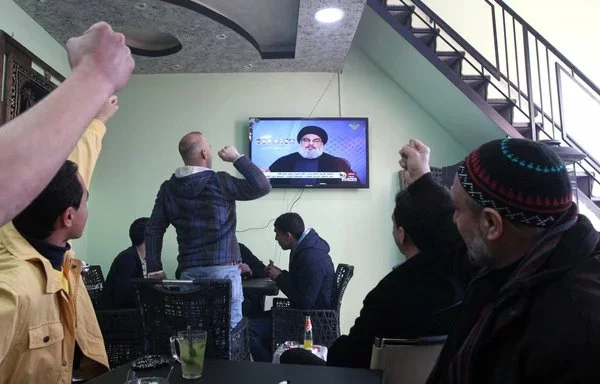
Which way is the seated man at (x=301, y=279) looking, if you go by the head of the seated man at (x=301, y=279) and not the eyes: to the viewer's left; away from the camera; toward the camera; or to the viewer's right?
to the viewer's left

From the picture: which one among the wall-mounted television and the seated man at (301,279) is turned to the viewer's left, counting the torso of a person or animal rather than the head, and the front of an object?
the seated man

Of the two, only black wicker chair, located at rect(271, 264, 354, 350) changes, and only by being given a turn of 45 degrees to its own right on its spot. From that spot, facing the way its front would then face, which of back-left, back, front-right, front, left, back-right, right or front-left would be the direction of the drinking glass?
back-left

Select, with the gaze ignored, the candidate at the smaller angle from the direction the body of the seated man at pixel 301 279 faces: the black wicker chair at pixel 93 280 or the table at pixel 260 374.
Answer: the black wicker chair

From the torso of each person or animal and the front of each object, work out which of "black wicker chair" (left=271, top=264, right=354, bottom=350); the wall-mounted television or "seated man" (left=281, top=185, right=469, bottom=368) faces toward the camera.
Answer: the wall-mounted television

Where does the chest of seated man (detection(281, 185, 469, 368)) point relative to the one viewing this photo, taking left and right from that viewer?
facing away from the viewer and to the left of the viewer

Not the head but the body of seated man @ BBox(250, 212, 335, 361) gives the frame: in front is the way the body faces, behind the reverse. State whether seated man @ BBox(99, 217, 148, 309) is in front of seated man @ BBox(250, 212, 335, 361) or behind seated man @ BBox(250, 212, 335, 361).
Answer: in front

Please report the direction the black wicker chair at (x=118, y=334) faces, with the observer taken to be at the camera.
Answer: facing away from the viewer and to the right of the viewer

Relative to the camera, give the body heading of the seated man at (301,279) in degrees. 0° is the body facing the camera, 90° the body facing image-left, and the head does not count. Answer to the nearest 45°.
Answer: approximately 90°

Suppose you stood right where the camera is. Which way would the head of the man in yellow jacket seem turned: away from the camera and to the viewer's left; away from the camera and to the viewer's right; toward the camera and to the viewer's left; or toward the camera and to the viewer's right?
away from the camera and to the viewer's right

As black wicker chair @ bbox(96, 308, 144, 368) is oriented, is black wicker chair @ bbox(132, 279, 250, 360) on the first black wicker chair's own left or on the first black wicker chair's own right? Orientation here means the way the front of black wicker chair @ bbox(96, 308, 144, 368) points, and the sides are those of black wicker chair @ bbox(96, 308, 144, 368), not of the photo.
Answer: on the first black wicker chair's own right

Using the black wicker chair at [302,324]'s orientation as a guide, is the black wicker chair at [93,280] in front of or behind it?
in front

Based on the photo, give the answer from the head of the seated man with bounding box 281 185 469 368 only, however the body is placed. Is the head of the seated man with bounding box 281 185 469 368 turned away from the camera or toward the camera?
away from the camera

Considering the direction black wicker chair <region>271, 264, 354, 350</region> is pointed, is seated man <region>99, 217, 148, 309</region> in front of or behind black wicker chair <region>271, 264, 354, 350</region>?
in front
